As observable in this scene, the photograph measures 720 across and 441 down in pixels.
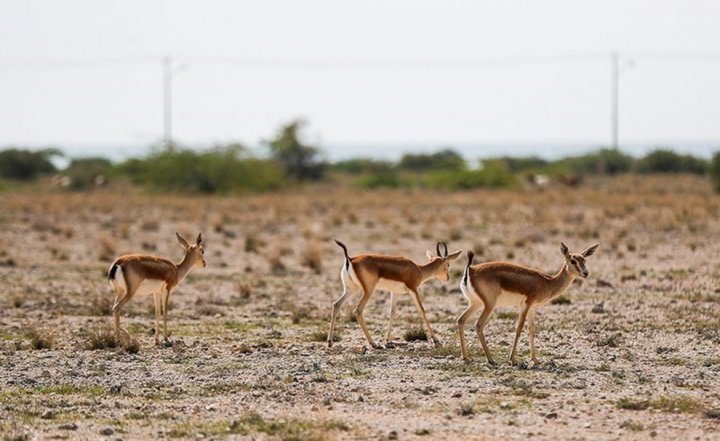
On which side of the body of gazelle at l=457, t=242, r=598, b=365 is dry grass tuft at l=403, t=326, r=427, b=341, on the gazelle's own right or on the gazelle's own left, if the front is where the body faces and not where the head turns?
on the gazelle's own left

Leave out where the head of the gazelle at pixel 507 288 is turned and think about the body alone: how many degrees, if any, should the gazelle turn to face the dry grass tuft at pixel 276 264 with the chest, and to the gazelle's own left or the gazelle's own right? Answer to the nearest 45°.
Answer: approximately 135° to the gazelle's own left

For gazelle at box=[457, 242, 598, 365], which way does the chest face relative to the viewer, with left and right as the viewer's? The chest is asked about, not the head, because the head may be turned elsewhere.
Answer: facing to the right of the viewer

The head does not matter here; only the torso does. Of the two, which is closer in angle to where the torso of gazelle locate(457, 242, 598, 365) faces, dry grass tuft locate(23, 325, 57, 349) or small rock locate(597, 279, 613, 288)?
the small rock

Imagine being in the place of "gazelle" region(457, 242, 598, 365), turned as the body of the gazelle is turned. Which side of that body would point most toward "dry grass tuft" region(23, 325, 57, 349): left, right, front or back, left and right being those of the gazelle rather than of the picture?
back

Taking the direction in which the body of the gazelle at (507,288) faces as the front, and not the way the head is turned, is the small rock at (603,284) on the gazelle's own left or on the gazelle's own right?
on the gazelle's own left

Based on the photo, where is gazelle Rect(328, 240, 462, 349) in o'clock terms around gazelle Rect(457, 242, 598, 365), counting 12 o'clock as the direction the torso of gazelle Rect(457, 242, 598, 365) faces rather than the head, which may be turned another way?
gazelle Rect(328, 240, 462, 349) is roughly at 7 o'clock from gazelle Rect(457, 242, 598, 365).

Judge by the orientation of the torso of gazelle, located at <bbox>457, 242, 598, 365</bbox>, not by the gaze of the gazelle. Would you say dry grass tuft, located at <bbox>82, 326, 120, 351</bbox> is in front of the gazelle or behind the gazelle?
behind

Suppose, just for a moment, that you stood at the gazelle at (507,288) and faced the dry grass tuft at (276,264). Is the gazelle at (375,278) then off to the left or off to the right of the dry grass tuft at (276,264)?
left
